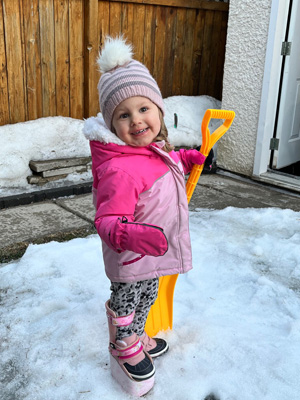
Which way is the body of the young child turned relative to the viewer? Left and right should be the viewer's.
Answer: facing the viewer and to the right of the viewer

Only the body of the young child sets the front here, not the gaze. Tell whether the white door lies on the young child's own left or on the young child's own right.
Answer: on the young child's own left

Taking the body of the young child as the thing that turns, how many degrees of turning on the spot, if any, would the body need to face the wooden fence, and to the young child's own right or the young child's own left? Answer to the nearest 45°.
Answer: approximately 135° to the young child's own left
